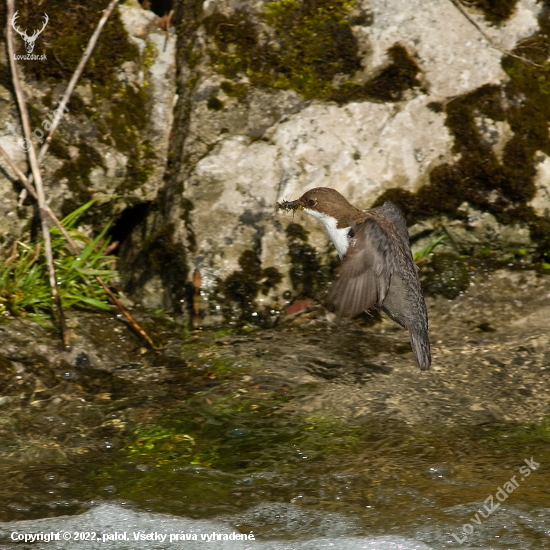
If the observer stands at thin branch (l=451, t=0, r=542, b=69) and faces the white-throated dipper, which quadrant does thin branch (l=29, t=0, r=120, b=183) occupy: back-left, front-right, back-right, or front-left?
front-right

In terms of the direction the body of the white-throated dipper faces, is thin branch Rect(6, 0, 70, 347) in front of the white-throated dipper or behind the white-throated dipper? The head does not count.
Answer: in front

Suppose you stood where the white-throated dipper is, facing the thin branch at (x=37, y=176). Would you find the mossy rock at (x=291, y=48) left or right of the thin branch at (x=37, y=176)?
right

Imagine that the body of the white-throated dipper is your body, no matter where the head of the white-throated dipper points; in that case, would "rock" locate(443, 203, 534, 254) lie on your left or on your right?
on your right

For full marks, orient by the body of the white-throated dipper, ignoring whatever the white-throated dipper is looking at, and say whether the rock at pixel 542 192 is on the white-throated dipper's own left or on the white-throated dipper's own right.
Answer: on the white-throated dipper's own right

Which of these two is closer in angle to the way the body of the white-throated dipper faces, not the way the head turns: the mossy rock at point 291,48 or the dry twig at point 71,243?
the dry twig

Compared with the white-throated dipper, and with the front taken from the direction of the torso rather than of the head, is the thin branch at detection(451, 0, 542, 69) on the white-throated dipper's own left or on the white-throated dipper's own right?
on the white-throated dipper's own right

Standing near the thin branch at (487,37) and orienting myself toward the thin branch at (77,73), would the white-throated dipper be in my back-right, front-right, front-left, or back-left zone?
front-left

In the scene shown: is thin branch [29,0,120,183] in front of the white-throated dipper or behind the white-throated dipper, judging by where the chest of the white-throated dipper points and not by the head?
in front

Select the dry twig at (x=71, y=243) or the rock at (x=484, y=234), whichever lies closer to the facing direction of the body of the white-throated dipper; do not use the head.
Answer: the dry twig

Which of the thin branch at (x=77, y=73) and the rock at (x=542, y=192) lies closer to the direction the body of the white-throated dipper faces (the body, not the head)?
the thin branch

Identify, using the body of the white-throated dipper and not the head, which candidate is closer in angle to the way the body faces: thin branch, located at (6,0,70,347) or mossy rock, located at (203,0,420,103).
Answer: the thin branch

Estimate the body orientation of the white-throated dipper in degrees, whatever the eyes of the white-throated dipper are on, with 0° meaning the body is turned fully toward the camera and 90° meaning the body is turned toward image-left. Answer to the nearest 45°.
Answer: approximately 90°
